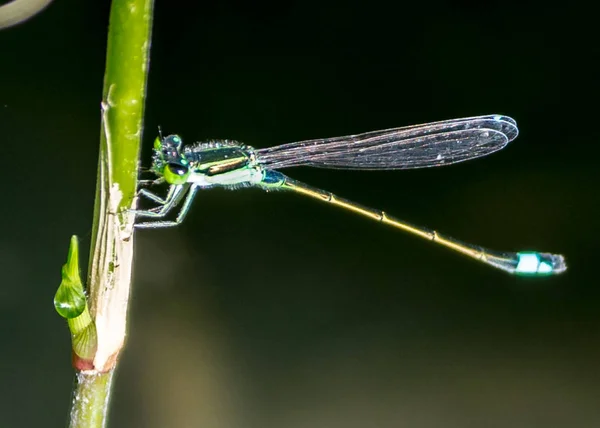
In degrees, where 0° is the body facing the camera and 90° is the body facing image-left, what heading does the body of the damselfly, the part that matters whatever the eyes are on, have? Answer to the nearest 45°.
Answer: approximately 90°
